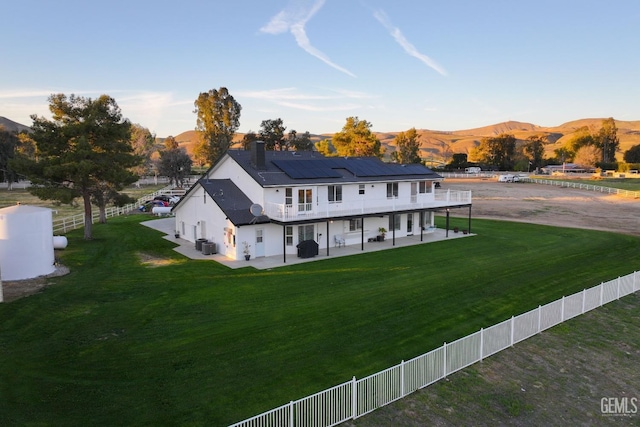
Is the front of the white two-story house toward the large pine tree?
no

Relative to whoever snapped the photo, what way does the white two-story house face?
facing the viewer and to the right of the viewer

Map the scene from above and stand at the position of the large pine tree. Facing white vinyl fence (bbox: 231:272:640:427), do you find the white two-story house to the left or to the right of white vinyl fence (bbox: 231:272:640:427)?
left

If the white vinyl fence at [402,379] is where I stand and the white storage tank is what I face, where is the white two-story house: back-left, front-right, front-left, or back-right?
front-right

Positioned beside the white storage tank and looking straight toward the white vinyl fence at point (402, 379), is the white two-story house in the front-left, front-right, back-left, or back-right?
front-left

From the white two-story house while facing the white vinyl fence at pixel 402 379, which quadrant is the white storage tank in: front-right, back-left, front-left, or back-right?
front-right

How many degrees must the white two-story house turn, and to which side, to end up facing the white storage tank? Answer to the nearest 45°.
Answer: approximately 90° to its right

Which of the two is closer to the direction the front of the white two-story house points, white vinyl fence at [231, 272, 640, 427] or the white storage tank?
the white vinyl fence

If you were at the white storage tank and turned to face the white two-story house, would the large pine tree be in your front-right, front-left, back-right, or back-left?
front-left

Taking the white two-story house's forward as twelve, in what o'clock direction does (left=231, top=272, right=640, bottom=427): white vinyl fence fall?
The white vinyl fence is roughly at 1 o'clock from the white two-story house.
